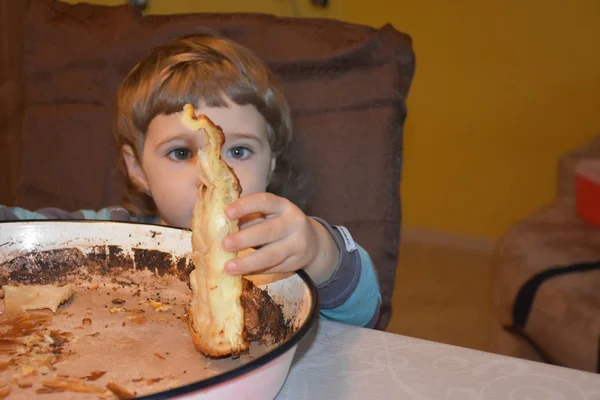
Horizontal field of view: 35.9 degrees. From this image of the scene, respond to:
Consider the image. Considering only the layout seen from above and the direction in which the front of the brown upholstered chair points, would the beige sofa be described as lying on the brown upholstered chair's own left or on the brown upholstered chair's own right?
on the brown upholstered chair's own left

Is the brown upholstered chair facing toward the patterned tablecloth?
yes

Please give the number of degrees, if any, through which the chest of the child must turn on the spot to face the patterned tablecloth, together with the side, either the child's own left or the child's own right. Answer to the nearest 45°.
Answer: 0° — they already face it

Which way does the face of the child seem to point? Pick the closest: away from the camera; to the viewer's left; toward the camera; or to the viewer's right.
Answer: toward the camera

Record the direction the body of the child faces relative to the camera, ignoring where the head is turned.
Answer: toward the camera
